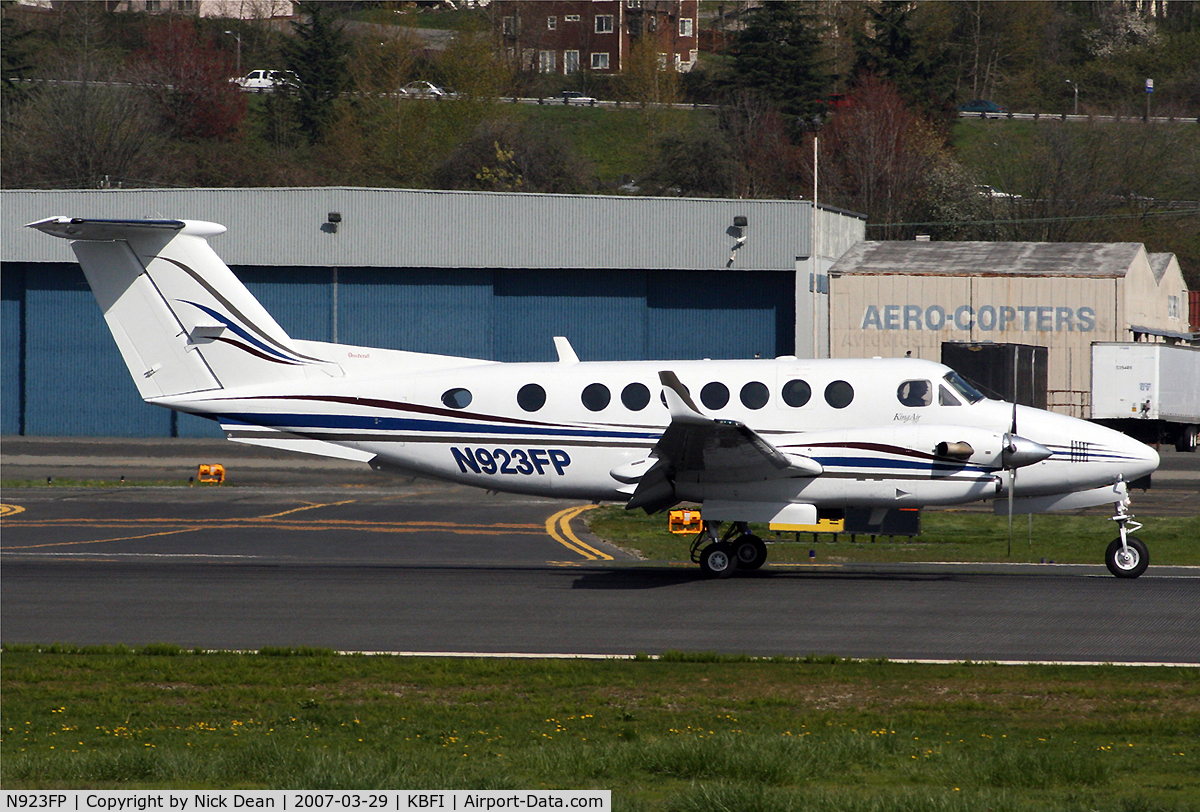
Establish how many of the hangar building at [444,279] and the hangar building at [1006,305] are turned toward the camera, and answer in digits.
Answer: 2

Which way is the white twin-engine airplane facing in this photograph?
to the viewer's right

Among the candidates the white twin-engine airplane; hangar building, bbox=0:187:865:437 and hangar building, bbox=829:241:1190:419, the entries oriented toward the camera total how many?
2

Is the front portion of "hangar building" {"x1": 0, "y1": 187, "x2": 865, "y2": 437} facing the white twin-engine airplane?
yes

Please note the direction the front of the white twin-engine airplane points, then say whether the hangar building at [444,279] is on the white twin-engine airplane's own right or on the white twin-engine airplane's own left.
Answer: on the white twin-engine airplane's own left

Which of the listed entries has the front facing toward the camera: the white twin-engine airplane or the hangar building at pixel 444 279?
the hangar building

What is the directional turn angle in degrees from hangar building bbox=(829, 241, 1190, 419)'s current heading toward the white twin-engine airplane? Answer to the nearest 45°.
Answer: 0° — it already faces it

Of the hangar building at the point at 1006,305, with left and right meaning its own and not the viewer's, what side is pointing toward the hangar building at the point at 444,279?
right

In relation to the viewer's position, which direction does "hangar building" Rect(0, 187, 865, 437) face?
facing the viewer

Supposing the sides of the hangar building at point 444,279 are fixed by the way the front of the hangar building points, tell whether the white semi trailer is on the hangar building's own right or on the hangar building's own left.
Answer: on the hangar building's own left

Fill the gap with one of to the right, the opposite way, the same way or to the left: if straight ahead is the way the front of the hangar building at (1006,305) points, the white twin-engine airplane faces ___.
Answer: to the left

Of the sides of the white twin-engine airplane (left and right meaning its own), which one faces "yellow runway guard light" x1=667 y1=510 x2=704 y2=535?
left

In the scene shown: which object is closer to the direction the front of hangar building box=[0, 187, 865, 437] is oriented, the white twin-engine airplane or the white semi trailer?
the white twin-engine airplane

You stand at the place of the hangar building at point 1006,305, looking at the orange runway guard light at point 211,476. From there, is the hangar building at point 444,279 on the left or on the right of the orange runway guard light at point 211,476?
right

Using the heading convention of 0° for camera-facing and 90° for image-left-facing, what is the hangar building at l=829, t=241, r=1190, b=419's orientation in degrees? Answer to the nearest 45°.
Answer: approximately 0°

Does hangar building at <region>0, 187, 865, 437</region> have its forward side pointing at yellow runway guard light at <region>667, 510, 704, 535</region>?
yes
